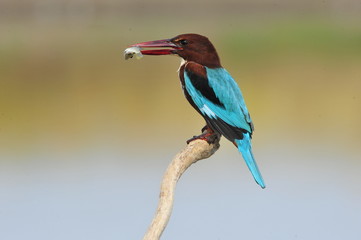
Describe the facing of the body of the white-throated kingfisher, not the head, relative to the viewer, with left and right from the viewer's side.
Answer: facing to the left of the viewer
